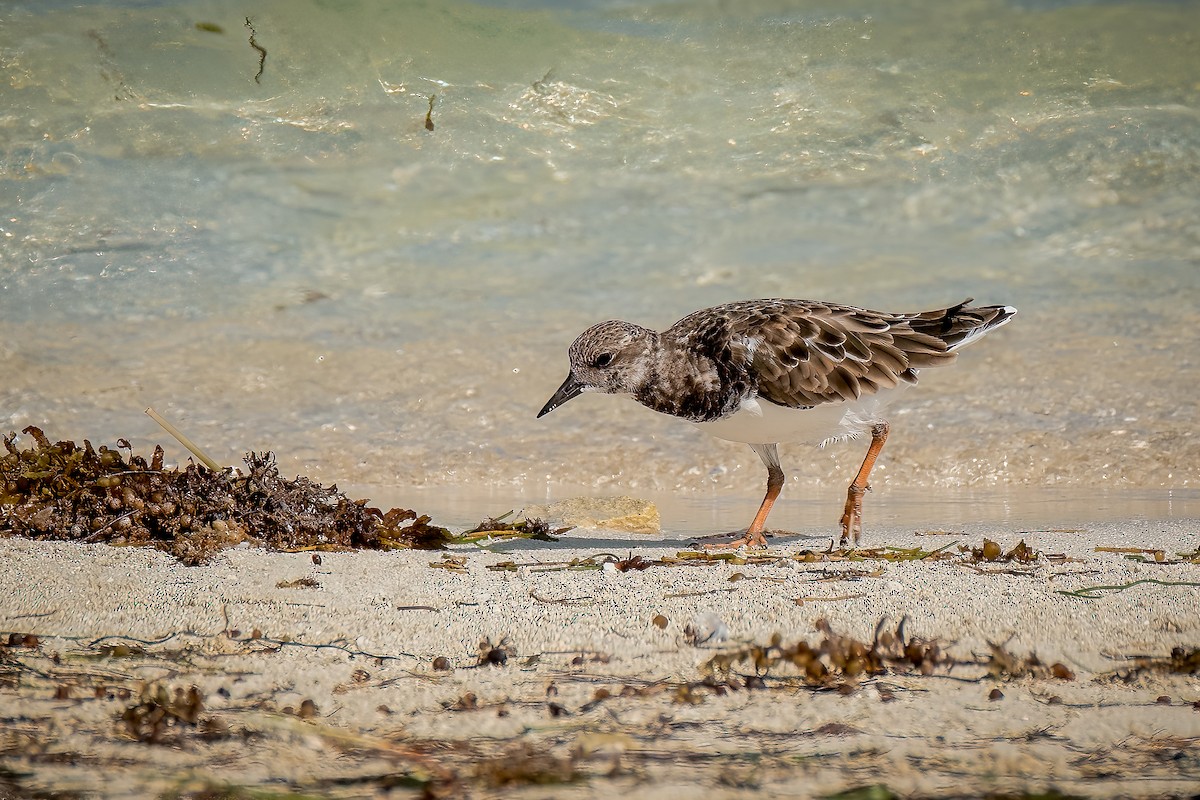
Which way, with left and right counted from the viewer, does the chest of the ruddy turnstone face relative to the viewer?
facing to the left of the viewer

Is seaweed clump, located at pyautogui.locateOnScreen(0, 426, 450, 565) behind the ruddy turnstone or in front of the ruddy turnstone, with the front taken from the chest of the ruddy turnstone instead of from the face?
in front
